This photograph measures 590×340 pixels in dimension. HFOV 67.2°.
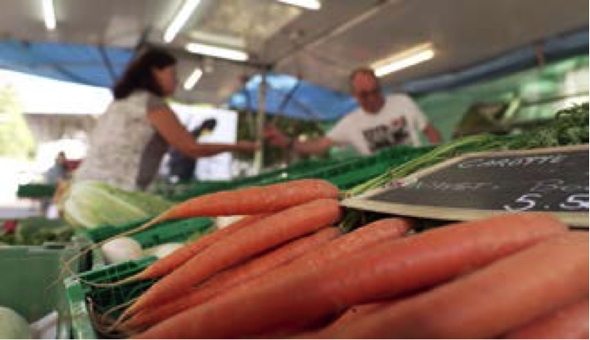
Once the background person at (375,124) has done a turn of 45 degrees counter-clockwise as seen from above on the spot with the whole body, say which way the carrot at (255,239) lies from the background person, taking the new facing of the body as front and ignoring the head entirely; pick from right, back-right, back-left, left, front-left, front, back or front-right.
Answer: front-right

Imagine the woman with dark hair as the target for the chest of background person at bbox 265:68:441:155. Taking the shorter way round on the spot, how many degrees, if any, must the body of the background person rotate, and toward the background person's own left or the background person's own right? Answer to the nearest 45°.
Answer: approximately 45° to the background person's own right

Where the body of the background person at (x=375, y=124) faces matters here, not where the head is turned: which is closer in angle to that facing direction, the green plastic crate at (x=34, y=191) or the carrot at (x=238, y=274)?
the carrot

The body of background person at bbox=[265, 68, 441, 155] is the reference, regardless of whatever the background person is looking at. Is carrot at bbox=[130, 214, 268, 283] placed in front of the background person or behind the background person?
in front

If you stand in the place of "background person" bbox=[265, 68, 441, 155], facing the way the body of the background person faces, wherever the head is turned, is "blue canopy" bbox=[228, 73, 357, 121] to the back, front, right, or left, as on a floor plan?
back

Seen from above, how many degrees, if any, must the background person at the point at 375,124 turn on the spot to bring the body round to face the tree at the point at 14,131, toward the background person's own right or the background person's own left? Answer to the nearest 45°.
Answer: approximately 135° to the background person's own right

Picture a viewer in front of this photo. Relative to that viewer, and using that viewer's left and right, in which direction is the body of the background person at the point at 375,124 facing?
facing the viewer

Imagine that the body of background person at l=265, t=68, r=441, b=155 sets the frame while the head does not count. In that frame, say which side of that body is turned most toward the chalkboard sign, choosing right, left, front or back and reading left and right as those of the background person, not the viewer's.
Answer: front

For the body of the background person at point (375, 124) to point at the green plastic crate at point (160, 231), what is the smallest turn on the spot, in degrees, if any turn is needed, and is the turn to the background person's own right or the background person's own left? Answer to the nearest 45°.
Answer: approximately 45° to the background person's own right

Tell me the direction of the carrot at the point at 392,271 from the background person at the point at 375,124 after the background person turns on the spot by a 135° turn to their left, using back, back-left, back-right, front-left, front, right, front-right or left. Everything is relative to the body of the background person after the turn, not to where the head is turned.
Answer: back-right

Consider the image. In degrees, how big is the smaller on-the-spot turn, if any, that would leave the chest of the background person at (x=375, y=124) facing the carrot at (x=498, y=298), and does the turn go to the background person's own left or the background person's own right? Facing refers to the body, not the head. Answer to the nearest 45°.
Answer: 0° — they already face it

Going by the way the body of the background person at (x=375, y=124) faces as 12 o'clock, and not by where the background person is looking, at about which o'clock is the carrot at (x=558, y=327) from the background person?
The carrot is roughly at 12 o'clock from the background person.
